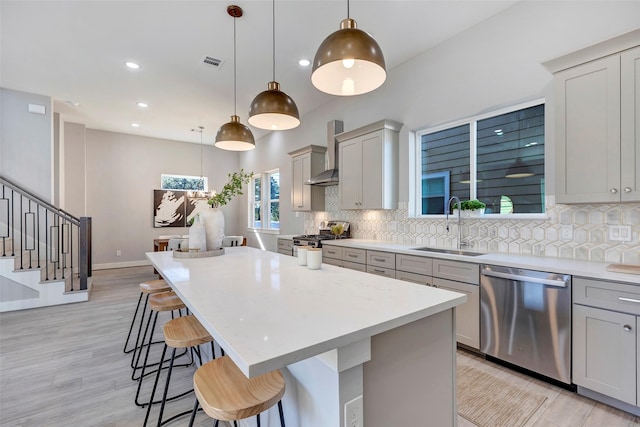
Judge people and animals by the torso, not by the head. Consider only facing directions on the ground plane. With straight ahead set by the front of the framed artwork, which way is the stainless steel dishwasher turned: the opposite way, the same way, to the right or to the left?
to the right

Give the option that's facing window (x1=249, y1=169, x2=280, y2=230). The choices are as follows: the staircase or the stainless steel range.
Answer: the staircase

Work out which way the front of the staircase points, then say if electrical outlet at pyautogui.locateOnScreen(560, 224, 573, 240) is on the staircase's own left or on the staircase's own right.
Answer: on the staircase's own right

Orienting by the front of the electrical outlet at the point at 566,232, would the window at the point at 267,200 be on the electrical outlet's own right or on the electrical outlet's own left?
on the electrical outlet's own right

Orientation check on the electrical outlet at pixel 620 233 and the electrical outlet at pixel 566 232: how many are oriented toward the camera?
2

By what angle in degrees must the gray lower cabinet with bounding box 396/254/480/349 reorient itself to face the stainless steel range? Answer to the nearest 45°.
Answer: approximately 90° to its right

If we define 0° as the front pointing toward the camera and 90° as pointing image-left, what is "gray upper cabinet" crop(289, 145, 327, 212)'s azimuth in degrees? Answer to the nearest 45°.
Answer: approximately 45°

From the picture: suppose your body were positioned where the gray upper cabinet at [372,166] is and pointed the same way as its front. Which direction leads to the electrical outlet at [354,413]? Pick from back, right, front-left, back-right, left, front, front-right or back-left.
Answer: front-left

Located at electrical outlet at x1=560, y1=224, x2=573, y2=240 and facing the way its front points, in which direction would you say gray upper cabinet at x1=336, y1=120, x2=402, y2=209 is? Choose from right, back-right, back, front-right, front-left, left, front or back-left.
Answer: right

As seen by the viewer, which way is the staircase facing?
to the viewer's right

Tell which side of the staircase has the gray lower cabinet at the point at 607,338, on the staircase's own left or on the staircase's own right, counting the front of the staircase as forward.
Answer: on the staircase's own right
